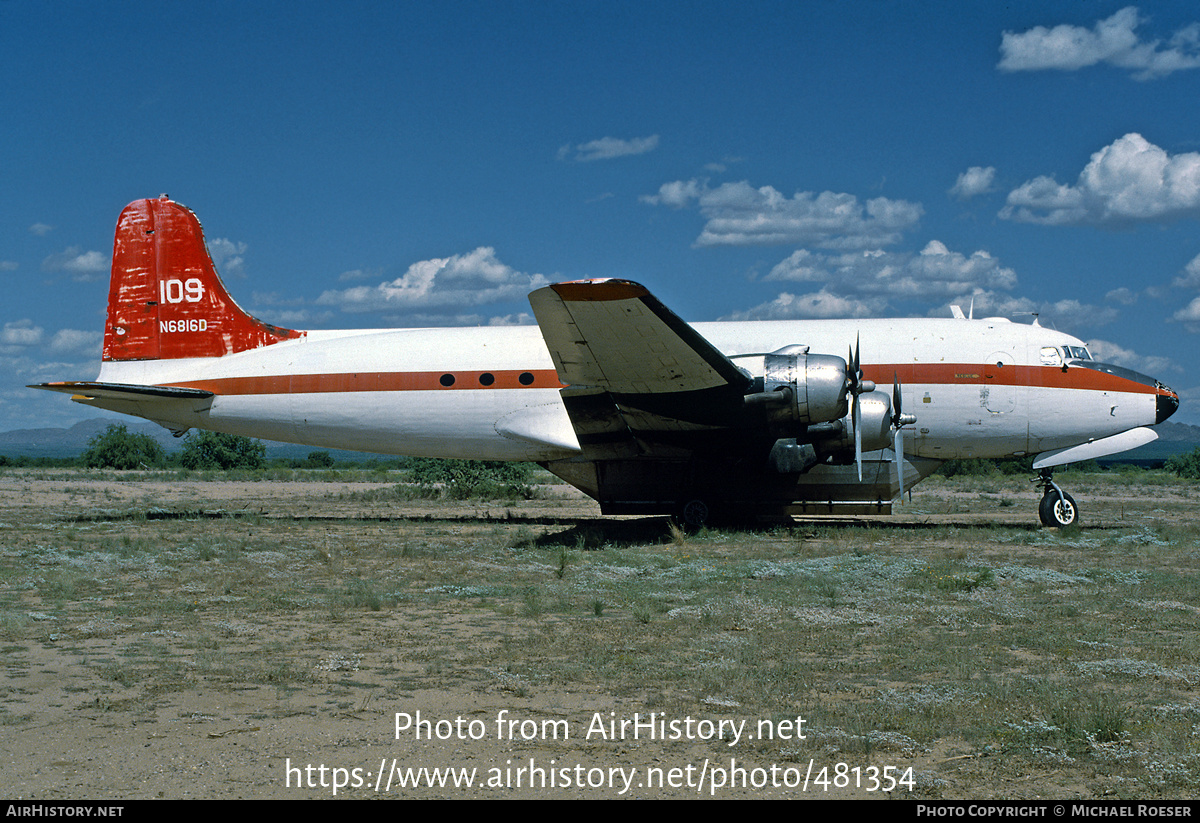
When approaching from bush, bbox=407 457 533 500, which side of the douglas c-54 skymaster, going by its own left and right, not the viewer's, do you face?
left

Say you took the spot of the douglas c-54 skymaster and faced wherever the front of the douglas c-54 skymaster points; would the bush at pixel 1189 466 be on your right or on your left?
on your left

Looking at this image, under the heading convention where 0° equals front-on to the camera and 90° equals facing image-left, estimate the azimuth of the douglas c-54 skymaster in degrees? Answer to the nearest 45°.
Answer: approximately 270°
